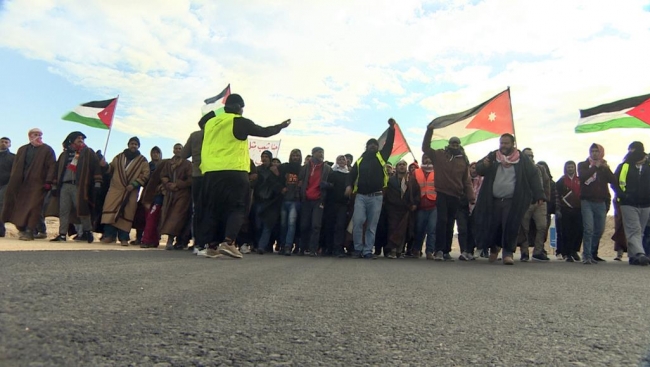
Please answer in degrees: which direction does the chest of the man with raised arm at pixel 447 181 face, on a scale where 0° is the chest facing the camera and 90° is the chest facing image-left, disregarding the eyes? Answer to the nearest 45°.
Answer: approximately 0°

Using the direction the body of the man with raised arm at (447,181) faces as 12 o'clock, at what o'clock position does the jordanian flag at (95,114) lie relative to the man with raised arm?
The jordanian flag is roughly at 3 o'clock from the man with raised arm.

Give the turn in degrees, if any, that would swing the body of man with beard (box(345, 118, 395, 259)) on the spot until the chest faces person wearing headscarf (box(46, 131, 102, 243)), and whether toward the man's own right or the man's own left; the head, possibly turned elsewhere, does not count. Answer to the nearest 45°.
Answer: approximately 90° to the man's own right

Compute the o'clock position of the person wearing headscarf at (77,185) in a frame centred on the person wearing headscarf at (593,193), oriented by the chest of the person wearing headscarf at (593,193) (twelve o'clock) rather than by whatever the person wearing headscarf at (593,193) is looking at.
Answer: the person wearing headscarf at (77,185) is roughly at 2 o'clock from the person wearing headscarf at (593,193).

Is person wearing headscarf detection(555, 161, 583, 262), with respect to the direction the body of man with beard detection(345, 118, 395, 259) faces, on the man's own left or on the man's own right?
on the man's own left

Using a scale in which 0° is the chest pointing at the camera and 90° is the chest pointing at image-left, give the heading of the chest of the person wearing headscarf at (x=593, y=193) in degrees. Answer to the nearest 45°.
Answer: approximately 0°

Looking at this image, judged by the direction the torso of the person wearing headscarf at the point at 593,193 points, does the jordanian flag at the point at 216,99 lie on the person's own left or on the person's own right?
on the person's own right
